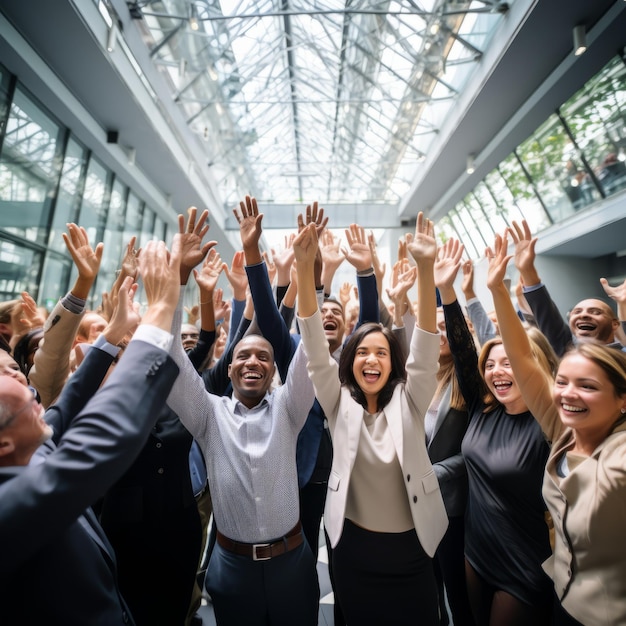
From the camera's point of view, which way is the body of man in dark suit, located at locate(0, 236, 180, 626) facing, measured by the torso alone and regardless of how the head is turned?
to the viewer's right

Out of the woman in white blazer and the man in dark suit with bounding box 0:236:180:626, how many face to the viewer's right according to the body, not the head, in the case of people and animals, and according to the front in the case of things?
1

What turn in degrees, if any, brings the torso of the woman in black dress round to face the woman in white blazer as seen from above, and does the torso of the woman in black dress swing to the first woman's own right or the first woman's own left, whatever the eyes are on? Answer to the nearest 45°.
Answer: approximately 45° to the first woman's own right

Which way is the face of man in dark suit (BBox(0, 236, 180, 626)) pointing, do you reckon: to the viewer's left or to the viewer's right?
to the viewer's right

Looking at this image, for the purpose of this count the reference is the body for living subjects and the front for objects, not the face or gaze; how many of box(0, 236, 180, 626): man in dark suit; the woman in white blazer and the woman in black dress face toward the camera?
2

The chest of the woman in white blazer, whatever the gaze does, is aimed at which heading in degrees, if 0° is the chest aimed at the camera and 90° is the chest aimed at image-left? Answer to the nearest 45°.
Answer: approximately 0°

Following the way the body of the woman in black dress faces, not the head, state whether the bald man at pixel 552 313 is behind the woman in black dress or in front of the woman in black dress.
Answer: behind

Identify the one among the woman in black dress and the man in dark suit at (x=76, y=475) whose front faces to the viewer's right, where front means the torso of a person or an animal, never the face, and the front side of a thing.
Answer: the man in dark suit
